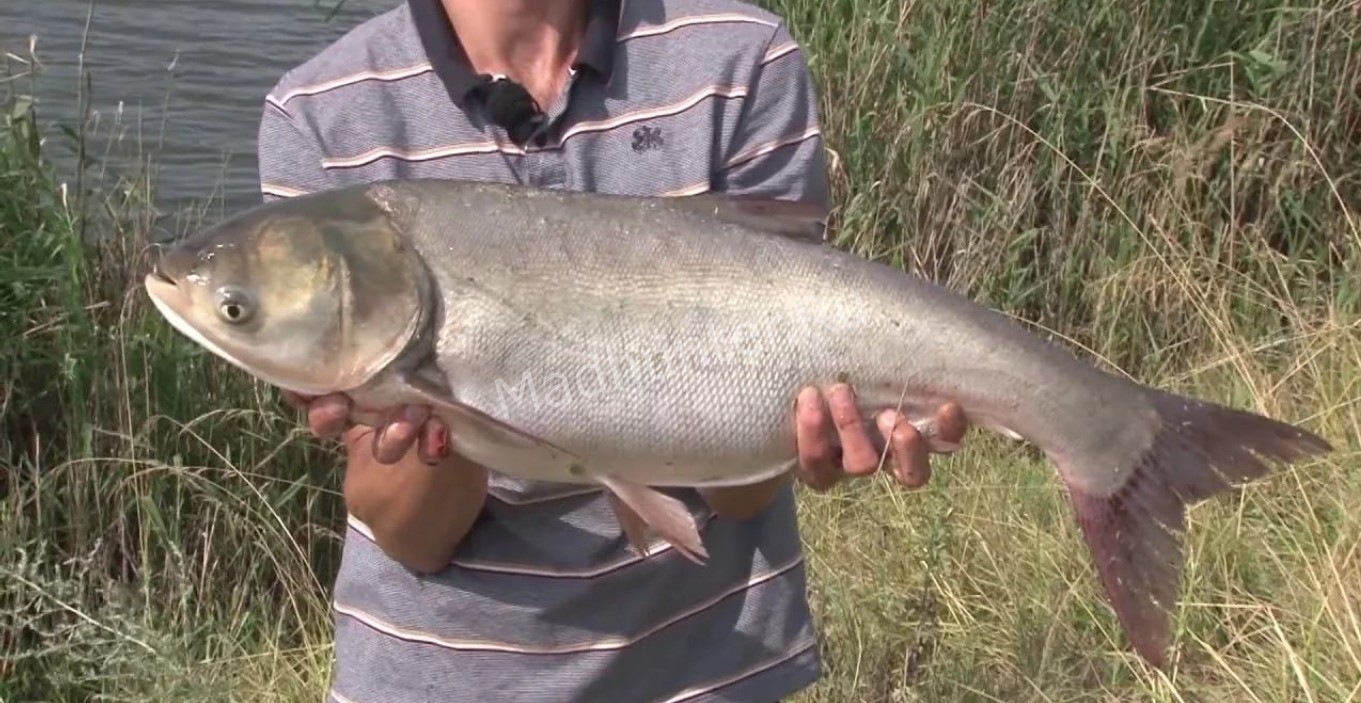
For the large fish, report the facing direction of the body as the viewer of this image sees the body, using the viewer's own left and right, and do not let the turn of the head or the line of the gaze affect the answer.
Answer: facing to the left of the viewer

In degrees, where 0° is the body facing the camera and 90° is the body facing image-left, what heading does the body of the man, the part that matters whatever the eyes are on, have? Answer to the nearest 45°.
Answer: approximately 0°
